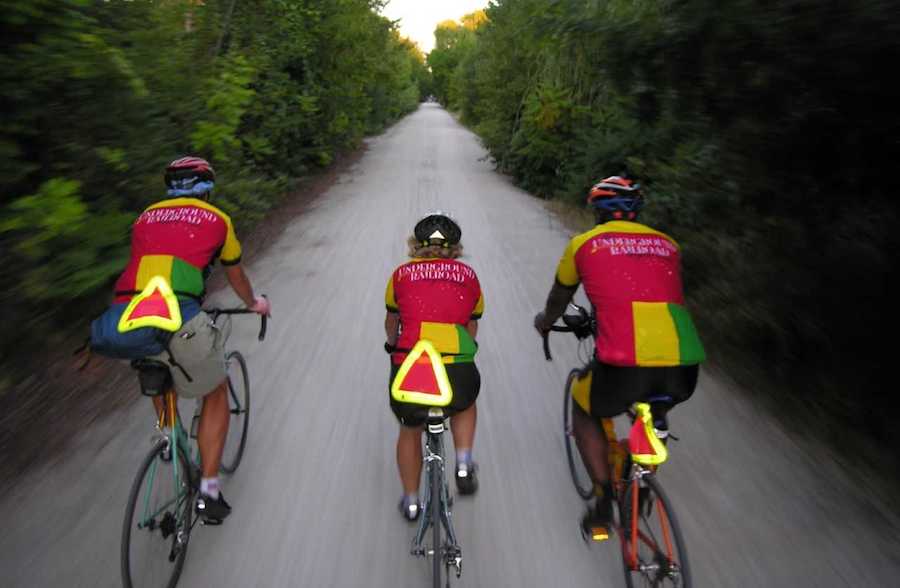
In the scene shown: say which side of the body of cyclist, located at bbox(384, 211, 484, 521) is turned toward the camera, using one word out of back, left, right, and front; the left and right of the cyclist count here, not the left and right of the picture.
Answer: back

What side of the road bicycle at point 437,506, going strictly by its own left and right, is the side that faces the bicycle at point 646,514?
right

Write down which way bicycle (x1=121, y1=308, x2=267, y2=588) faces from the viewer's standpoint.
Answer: facing away from the viewer and to the right of the viewer

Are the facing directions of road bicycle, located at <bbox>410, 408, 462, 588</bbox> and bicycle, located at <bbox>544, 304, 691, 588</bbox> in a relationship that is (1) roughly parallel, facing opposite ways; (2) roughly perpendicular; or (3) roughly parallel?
roughly parallel

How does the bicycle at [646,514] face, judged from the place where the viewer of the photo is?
facing away from the viewer and to the left of the viewer

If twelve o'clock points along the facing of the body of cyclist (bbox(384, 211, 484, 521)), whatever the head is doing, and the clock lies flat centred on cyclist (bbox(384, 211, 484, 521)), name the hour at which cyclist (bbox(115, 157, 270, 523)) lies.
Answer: cyclist (bbox(115, 157, 270, 523)) is roughly at 9 o'clock from cyclist (bbox(384, 211, 484, 521)).

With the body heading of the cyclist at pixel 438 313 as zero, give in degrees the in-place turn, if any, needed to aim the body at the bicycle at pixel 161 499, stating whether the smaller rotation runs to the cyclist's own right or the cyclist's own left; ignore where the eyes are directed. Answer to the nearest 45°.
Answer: approximately 90° to the cyclist's own left

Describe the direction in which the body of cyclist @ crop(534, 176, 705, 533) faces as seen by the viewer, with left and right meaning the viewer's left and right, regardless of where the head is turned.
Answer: facing away from the viewer and to the left of the viewer

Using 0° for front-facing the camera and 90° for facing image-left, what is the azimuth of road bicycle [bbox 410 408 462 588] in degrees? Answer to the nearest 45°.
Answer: approximately 180°

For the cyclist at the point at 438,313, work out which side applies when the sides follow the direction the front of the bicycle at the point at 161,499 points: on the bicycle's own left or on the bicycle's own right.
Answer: on the bicycle's own right

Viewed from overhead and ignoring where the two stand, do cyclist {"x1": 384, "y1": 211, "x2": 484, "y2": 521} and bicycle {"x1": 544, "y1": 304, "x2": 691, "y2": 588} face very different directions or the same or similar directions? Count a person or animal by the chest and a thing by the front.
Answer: same or similar directions

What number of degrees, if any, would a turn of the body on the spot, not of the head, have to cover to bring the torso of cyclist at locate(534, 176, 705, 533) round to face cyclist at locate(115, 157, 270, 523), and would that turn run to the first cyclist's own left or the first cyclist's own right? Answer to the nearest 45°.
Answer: approximately 45° to the first cyclist's own left

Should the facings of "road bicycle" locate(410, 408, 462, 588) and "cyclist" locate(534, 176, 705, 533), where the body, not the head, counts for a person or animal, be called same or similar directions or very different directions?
same or similar directions

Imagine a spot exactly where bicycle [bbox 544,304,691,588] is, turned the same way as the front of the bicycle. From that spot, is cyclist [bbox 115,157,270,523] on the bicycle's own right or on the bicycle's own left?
on the bicycle's own left

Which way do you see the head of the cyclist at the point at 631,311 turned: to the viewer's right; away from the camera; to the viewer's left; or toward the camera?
away from the camera
